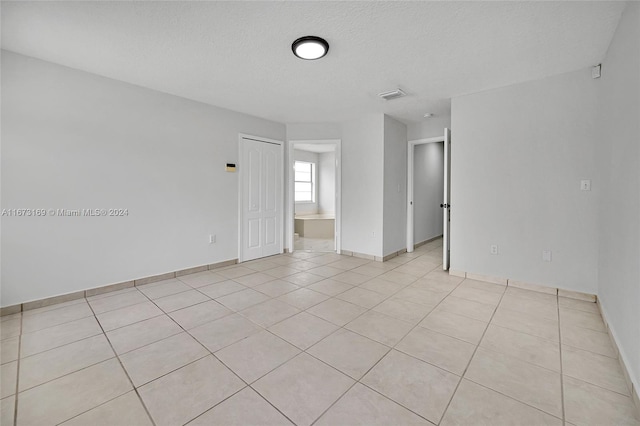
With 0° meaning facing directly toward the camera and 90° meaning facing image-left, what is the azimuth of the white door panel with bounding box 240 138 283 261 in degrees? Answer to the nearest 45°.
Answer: approximately 315°

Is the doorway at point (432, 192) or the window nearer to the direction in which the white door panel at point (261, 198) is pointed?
the doorway

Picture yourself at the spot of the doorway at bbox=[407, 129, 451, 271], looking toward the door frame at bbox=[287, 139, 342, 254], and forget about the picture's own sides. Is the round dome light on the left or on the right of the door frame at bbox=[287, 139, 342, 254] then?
left

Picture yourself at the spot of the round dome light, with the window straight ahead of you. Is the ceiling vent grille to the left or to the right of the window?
right

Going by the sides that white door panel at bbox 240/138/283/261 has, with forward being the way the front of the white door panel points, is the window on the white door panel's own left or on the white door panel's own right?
on the white door panel's own left

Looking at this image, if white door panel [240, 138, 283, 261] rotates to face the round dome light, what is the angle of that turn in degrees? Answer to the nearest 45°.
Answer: approximately 45° to its right

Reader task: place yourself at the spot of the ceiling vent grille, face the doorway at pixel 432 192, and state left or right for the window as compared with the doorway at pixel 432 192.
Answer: left

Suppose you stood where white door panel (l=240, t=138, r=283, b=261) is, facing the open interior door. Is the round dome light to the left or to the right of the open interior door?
right

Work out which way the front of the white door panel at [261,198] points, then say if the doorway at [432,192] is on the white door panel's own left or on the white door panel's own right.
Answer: on the white door panel's own left

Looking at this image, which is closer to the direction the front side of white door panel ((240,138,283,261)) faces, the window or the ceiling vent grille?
the ceiling vent grille

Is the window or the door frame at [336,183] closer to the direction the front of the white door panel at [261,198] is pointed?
the door frame
